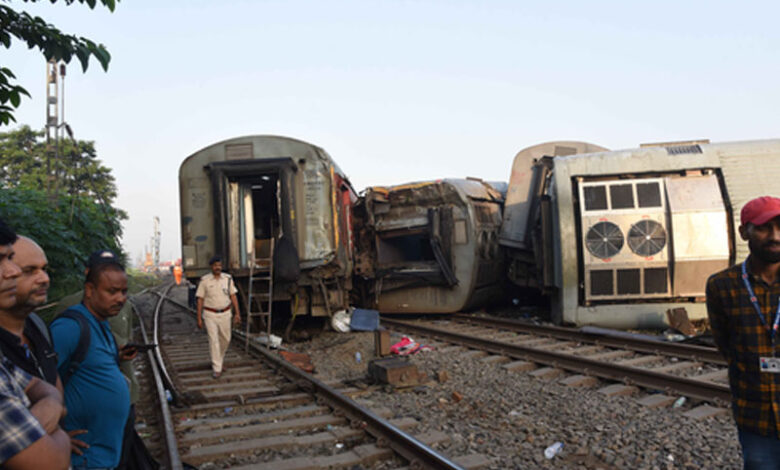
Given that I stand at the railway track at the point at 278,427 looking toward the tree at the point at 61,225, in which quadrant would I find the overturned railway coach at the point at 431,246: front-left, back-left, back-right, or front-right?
front-right

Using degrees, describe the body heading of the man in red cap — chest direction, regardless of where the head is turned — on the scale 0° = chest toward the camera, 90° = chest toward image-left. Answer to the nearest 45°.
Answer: approximately 315°

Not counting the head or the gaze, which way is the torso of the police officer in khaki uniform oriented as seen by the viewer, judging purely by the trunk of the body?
toward the camera

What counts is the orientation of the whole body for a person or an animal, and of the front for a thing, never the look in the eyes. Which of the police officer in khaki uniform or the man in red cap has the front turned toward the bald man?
the police officer in khaki uniform

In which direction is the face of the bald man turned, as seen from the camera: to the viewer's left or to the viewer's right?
to the viewer's right

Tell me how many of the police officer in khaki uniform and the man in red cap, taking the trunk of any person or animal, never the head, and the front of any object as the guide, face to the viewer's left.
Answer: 0

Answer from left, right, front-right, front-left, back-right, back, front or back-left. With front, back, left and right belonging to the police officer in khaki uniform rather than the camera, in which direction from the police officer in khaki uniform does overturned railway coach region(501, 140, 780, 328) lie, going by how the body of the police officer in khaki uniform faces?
left

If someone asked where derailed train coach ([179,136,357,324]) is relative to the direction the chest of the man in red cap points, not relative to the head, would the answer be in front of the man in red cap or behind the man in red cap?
behind

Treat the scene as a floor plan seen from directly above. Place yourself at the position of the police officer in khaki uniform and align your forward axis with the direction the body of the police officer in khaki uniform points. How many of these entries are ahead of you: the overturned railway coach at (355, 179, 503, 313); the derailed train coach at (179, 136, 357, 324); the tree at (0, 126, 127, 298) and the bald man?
1
